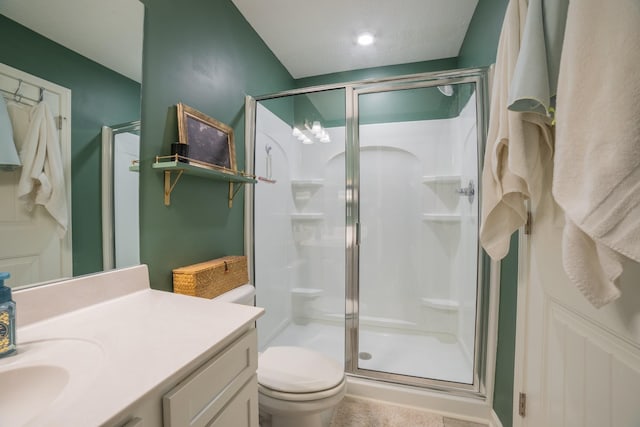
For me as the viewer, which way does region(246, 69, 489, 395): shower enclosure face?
facing the viewer

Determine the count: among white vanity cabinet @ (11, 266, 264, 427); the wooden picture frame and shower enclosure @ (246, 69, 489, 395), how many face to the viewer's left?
0

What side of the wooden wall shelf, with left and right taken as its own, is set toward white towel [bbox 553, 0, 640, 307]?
front

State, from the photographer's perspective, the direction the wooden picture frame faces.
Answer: facing the viewer and to the right of the viewer

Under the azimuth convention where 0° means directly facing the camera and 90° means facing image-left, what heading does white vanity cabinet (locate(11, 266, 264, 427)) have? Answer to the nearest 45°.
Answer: approximately 315°

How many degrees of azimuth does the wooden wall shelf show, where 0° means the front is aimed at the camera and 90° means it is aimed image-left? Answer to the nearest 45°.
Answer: approximately 315°

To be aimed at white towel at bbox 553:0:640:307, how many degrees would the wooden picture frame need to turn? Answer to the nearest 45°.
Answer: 0° — it already faces it

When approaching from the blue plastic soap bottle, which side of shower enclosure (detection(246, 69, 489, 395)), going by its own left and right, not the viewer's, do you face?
front

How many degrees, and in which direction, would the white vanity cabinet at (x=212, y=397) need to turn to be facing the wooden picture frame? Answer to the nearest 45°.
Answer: approximately 135° to its left

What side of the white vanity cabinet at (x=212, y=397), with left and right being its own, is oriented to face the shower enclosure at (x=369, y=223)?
left

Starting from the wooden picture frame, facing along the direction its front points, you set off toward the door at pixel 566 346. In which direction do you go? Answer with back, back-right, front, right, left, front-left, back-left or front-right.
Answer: front

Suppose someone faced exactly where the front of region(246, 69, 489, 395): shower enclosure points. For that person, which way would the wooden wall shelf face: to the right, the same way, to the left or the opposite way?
to the left

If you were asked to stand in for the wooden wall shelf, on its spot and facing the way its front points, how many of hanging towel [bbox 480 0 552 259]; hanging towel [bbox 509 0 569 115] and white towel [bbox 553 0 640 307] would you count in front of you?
3

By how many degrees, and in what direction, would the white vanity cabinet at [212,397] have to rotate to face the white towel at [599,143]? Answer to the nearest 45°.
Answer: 0° — it already faces it

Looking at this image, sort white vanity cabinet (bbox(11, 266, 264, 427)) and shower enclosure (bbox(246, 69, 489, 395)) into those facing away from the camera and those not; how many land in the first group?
0

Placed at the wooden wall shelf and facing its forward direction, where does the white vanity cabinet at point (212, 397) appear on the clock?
The white vanity cabinet is roughly at 1 o'clock from the wooden wall shelf.

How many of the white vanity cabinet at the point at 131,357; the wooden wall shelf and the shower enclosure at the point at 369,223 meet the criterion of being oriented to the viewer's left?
0

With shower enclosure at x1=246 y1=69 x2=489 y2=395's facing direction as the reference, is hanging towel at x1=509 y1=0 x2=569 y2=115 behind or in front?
in front
